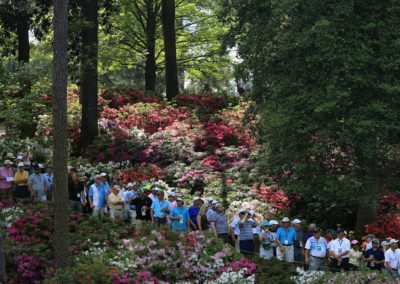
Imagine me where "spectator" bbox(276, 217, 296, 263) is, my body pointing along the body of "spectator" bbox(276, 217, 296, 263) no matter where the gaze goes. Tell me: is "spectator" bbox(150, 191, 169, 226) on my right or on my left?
on my right

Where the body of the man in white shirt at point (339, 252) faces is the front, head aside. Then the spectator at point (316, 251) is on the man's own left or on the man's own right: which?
on the man's own right

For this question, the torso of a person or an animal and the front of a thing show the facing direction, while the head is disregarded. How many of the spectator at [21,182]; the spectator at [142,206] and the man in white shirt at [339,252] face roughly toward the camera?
3

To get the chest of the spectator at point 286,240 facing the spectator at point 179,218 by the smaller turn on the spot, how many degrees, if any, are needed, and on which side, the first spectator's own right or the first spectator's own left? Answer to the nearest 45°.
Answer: approximately 90° to the first spectator's own right

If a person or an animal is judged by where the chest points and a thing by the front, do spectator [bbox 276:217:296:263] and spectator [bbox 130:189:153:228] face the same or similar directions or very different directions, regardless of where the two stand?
same or similar directions

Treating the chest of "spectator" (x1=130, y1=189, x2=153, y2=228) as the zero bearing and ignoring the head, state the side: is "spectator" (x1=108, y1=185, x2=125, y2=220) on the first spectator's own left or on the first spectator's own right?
on the first spectator's own right

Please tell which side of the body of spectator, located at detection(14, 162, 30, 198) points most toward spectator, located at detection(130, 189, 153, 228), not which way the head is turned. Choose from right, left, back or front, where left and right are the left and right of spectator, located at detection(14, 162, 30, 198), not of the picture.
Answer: left

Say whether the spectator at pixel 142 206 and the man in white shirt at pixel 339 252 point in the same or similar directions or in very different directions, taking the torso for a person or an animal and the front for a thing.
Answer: same or similar directions

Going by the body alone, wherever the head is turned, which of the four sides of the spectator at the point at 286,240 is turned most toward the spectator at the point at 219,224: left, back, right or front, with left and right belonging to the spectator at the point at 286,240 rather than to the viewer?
right

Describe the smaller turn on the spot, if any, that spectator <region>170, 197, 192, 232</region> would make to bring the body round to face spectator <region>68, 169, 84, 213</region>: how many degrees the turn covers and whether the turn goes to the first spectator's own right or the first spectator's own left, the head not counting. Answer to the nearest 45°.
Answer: approximately 90° to the first spectator's own right

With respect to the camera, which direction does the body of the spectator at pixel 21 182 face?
toward the camera

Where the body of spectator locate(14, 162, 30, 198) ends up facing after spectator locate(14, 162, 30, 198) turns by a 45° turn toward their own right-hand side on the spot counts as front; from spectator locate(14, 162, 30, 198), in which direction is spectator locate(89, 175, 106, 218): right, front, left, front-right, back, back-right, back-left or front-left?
left

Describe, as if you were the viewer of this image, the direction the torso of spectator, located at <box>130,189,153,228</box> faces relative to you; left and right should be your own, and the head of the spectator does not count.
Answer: facing the viewer

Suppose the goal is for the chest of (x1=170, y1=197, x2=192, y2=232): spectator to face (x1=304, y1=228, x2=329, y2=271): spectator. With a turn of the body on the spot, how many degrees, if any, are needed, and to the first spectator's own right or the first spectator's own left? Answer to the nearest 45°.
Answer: approximately 90° to the first spectator's own left

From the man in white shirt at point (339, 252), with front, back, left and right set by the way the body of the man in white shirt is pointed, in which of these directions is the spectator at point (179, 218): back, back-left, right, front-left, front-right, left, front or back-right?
right

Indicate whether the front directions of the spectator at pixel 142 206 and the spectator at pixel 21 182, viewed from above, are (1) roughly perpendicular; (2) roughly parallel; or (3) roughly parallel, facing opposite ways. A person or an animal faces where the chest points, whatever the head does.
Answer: roughly parallel
